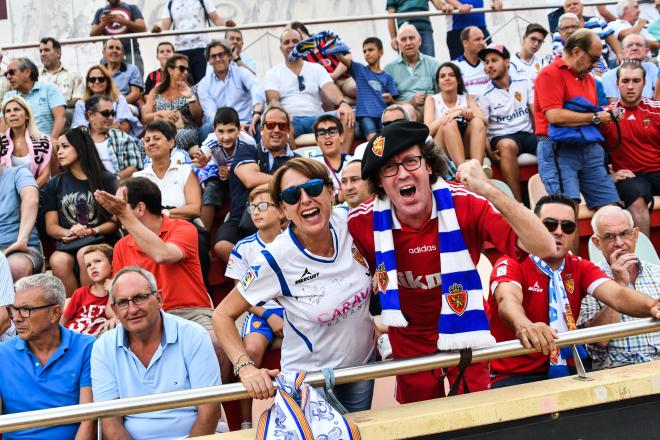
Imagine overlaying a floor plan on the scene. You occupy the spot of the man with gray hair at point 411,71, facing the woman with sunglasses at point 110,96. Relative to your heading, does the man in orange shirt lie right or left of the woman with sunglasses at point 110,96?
left

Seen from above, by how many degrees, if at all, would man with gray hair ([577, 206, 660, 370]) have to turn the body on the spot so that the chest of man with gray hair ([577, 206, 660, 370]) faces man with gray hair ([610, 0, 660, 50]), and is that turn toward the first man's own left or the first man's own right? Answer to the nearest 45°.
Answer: approximately 135° to the first man's own right

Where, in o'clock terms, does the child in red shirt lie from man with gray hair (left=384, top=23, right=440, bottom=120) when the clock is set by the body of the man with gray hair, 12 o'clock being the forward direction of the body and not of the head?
The child in red shirt is roughly at 1 o'clock from the man with gray hair.

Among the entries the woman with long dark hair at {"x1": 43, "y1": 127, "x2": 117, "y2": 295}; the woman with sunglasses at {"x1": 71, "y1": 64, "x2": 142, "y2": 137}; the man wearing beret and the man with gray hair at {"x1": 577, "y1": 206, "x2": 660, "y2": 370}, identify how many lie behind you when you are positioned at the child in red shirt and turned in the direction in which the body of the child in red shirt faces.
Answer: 2

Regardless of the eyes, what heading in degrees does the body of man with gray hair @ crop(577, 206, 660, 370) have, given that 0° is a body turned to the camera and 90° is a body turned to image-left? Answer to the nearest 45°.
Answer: approximately 45°

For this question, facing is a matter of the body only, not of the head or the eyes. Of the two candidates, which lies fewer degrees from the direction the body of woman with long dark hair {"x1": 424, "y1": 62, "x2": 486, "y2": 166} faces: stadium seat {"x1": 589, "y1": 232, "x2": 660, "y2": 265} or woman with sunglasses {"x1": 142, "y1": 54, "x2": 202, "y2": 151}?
the stadium seat
